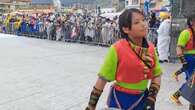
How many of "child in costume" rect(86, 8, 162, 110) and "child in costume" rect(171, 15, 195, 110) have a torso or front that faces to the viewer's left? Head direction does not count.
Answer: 0

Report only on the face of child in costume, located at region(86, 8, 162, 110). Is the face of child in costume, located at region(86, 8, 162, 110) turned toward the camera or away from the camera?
toward the camera

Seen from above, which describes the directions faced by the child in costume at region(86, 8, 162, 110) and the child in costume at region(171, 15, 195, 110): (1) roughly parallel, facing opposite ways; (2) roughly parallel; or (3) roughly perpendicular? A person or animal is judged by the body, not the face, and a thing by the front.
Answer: roughly parallel

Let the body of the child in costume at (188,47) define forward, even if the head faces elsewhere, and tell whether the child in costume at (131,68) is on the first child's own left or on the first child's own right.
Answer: on the first child's own right

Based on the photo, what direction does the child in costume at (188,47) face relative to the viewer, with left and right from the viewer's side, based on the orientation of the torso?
facing the viewer and to the right of the viewer

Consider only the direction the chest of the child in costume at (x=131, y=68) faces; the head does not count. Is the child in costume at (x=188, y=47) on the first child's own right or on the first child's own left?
on the first child's own left
